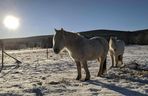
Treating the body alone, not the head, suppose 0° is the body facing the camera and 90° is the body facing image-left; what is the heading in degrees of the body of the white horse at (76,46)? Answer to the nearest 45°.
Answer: approximately 45°
